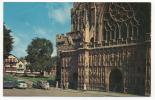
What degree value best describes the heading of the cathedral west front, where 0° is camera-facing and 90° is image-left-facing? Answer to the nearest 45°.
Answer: approximately 45°

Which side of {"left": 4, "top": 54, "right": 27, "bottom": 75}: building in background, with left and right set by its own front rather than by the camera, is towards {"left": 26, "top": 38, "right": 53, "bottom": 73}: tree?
left

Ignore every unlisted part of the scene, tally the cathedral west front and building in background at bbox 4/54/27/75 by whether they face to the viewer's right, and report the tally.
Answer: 0

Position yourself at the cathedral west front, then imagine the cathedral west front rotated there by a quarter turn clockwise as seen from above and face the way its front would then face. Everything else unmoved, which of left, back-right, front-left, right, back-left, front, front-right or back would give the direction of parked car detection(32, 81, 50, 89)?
front-left

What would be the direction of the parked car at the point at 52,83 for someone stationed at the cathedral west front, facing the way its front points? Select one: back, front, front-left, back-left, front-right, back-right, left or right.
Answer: front-right

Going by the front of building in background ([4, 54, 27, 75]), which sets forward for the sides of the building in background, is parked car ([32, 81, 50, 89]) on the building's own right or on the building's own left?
on the building's own left

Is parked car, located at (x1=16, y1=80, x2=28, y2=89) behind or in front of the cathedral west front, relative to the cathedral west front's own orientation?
in front

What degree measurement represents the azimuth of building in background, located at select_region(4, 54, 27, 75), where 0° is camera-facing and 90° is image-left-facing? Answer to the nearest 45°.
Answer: approximately 0°
